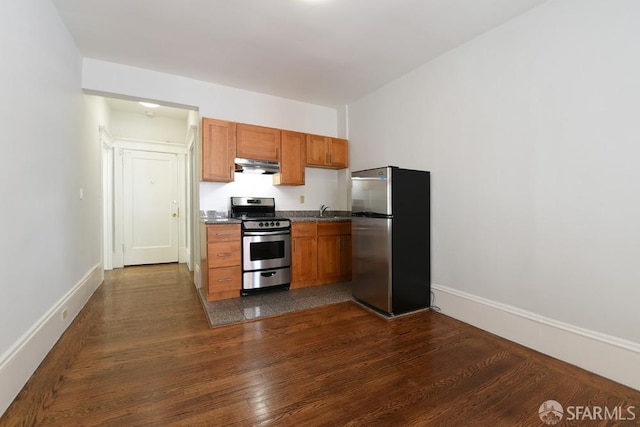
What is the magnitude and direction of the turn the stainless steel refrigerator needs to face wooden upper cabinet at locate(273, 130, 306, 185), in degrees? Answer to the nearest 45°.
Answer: approximately 90° to its right

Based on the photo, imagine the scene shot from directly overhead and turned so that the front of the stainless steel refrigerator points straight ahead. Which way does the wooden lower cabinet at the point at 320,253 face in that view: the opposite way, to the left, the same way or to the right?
to the left

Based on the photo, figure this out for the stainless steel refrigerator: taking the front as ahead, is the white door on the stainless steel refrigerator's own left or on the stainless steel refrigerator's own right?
on the stainless steel refrigerator's own right

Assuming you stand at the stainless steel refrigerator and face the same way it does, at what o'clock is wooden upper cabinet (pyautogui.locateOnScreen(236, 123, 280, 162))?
The wooden upper cabinet is roughly at 2 o'clock from the stainless steel refrigerator.

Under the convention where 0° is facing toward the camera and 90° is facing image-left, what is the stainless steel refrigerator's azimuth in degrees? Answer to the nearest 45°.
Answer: approximately 45°

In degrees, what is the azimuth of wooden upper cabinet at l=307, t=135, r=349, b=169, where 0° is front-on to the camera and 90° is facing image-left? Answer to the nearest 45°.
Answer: approximately 315°

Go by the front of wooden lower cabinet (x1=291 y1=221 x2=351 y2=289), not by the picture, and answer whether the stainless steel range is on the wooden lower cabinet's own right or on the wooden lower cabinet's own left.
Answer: on the wooden lower cabinet's own right

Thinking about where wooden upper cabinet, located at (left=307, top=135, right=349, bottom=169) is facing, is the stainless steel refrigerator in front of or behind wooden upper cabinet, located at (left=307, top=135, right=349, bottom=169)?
in front

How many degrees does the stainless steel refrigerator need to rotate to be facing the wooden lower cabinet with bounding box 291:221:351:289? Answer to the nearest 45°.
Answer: approximately 90° to its right

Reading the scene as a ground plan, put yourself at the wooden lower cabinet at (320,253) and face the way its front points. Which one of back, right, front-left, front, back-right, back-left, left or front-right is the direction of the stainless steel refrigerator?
front

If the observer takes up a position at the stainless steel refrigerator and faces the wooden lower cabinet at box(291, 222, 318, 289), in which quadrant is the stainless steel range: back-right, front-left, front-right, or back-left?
front-left

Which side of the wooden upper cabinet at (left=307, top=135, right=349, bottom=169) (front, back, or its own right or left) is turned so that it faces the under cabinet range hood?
right

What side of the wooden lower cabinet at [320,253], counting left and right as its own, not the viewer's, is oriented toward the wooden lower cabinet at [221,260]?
right

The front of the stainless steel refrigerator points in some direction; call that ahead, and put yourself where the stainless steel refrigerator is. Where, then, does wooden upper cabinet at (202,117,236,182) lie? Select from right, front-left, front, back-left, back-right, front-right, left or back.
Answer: front-right
